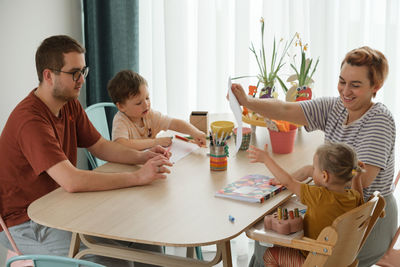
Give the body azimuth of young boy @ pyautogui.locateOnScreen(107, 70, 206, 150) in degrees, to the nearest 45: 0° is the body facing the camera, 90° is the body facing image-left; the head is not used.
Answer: approximately 315°

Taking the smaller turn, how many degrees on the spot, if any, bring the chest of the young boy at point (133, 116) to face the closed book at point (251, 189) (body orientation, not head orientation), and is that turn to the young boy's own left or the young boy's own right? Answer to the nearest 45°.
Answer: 0° — they already face it

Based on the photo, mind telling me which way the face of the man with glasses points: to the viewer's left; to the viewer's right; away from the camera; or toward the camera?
to the viewer's right

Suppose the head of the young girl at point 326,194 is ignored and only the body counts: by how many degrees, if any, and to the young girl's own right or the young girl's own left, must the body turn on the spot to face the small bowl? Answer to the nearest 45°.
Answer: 0° — they already face it

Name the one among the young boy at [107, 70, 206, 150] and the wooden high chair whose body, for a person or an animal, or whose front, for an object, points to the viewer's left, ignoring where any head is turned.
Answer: the wooden high chair

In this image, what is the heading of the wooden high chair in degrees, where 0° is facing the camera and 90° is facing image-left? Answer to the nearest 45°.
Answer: approximately 90°

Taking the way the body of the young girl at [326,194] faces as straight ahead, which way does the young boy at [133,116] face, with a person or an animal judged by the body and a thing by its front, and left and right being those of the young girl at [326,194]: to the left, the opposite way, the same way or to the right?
the opposite way

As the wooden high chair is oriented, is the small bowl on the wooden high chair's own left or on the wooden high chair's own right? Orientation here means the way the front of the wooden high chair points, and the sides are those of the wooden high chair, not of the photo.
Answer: on the wooden high chair's own right

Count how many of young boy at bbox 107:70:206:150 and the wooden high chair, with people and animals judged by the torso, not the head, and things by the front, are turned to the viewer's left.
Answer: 1

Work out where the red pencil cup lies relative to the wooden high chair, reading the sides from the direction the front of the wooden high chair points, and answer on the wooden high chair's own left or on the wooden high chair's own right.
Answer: on the wooden high chair's own right

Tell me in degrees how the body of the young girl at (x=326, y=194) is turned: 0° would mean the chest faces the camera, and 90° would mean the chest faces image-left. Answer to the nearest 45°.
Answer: approximately 135°

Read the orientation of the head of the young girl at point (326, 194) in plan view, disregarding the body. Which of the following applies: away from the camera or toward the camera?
away from the camera
